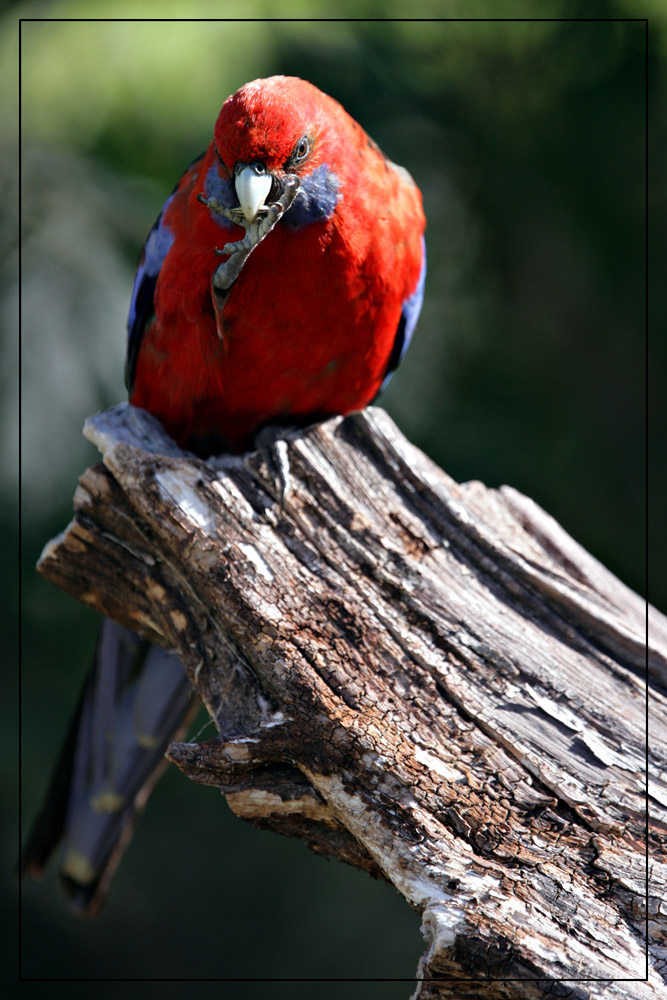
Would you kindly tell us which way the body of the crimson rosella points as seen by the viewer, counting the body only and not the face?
toward the camera
